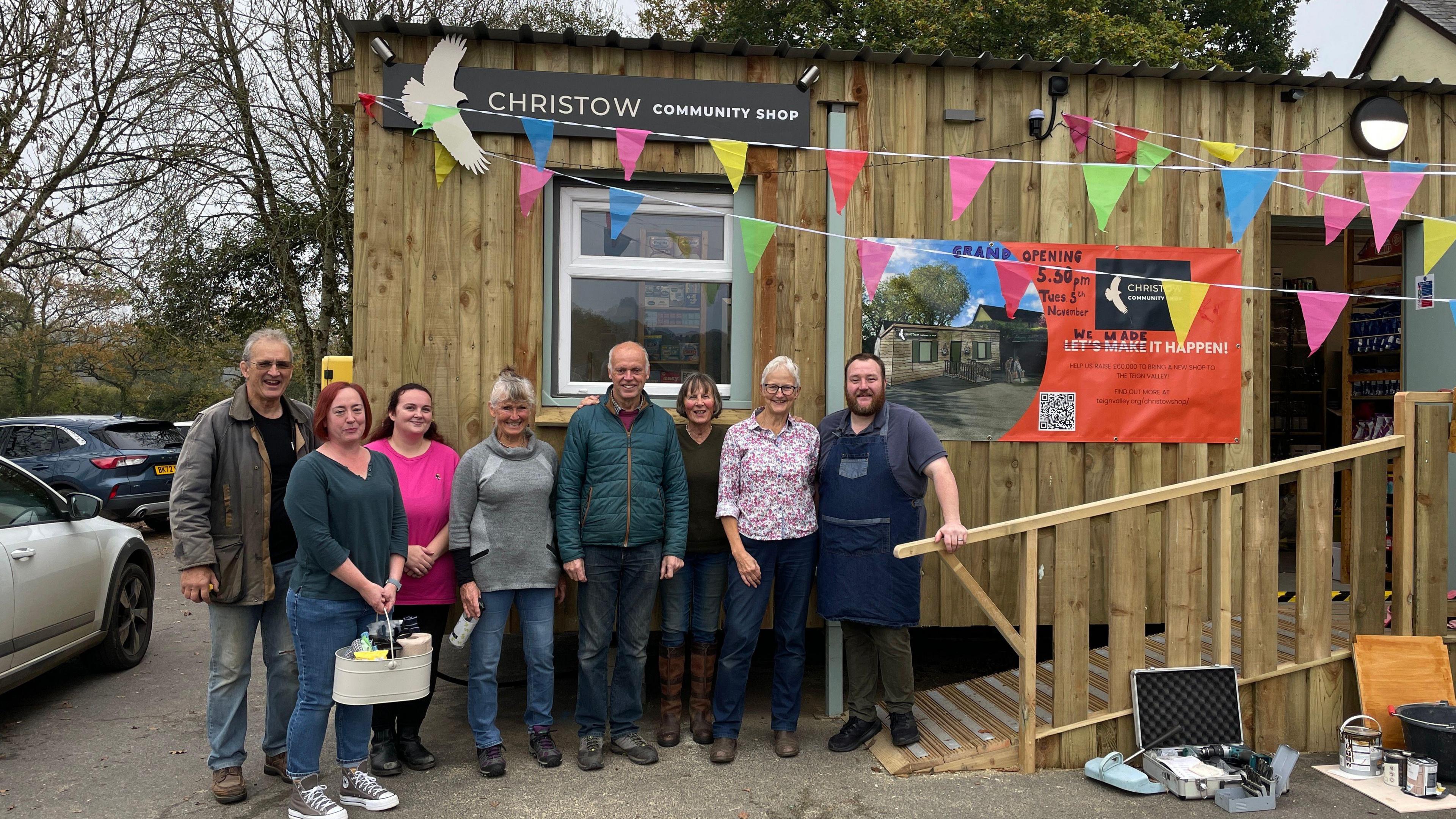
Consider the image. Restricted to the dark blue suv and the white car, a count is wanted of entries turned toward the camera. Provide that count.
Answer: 0

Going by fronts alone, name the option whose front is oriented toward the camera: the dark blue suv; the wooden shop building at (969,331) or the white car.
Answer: the wooden shop building

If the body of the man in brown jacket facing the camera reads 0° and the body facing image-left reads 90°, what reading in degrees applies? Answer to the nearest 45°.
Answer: approximately 315°

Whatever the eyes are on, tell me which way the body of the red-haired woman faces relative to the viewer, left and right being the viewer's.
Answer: facing the viewer and to the right of the viewer

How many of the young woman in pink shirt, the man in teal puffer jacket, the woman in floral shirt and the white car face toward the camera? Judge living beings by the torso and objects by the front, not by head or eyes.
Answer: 3

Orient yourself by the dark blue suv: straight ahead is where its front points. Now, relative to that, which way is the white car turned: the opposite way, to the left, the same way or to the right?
to the right

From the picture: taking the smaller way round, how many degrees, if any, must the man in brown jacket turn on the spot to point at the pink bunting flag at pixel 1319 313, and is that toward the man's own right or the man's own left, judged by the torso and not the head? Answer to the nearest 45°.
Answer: approximately 45° to the man's own left

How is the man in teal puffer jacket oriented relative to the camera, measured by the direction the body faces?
toward the camera

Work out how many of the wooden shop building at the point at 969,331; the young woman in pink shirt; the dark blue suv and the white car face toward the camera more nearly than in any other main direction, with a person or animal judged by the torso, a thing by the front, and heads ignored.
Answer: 2

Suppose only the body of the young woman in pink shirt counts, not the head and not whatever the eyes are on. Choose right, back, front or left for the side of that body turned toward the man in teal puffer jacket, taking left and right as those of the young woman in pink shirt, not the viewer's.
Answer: left

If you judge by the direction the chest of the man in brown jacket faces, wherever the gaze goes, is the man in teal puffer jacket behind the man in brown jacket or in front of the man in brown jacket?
in front

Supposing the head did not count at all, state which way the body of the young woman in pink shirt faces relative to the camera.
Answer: toward the camera
